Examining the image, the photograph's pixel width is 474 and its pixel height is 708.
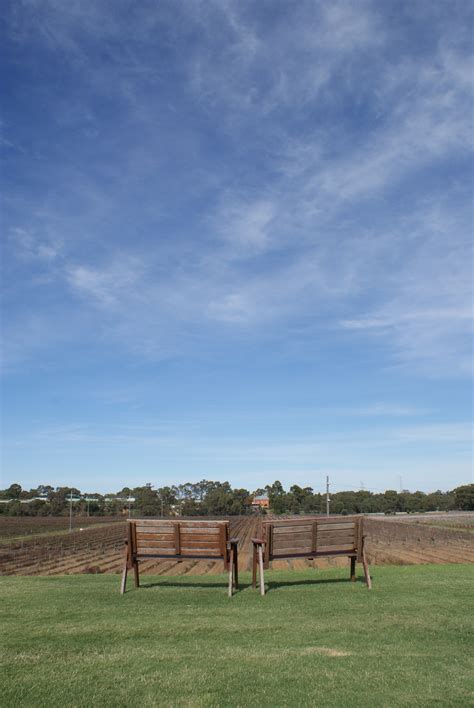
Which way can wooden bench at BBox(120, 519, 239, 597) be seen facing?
away from the camera

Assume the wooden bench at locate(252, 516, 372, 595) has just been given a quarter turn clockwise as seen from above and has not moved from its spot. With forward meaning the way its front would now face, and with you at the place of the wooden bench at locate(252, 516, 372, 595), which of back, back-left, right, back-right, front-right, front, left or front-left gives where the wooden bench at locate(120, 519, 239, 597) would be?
back

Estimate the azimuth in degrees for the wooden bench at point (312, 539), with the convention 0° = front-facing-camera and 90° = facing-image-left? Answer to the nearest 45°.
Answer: approximately 180°
